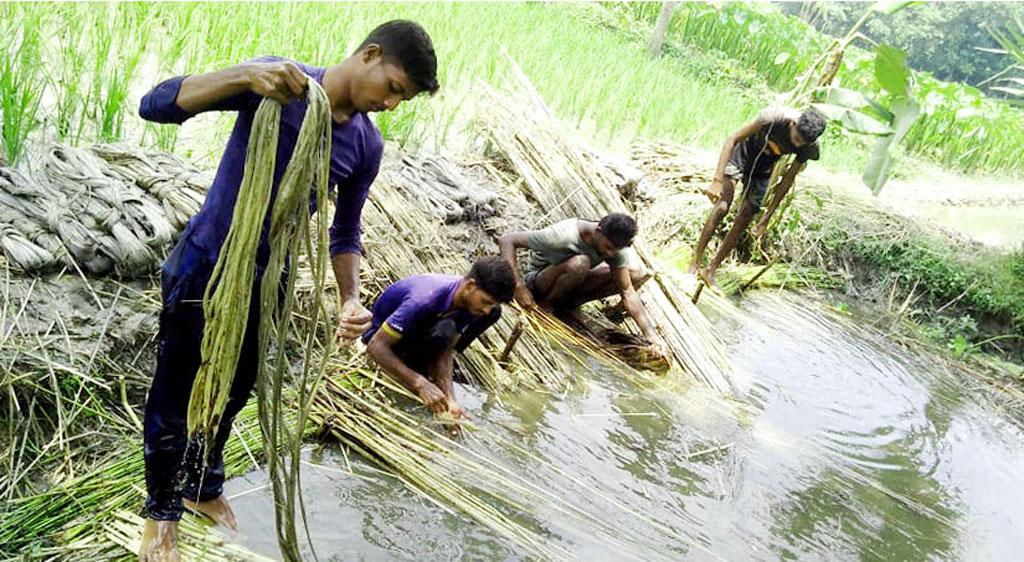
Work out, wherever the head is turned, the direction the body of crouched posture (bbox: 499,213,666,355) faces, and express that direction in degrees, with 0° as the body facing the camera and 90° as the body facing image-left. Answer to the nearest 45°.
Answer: approximately 315°

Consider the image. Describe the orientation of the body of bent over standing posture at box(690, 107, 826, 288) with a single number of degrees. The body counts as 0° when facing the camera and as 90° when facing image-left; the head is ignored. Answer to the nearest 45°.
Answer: approximately 315°

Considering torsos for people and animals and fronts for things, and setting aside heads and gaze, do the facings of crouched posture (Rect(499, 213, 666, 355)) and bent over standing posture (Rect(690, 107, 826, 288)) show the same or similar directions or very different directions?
same or similar directions

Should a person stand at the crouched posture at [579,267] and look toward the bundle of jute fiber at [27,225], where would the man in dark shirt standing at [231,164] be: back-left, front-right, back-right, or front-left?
front-left

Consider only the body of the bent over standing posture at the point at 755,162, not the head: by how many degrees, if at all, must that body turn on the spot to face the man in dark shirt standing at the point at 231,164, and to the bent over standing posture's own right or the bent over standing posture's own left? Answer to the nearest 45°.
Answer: approximately 45° to the bent over standing posture's own right

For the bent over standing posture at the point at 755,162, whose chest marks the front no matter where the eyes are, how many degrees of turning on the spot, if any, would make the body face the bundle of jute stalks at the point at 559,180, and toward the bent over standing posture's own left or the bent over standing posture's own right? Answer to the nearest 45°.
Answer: approximately 90° to the bent over standing posture's own right

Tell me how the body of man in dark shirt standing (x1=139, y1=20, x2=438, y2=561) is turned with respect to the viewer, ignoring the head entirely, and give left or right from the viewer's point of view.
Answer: facing the viewer and to the right of the viewer

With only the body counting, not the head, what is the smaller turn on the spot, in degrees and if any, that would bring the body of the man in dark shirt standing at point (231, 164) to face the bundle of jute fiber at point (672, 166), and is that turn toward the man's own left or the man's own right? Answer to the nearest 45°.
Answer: approximately 90° to the man's own left
